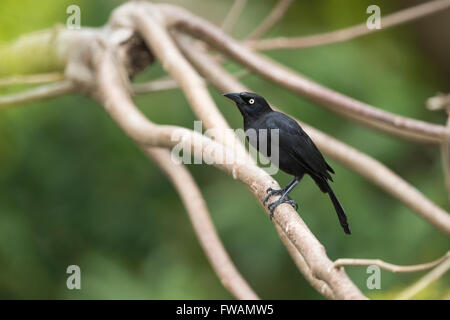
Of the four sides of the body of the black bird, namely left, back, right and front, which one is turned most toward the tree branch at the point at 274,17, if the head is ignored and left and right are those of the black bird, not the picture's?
right

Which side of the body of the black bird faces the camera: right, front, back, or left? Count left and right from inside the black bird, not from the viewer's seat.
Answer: left

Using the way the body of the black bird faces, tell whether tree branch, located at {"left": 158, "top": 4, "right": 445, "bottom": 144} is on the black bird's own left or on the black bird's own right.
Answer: on the black bird's own right
